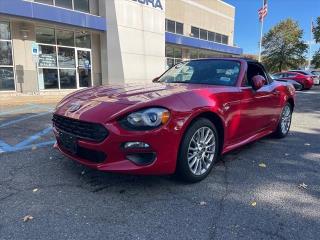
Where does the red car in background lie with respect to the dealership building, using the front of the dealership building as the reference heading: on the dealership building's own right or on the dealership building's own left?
on the dealership building's own left

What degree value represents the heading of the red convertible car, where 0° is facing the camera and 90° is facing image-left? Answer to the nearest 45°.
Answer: approximately 45°

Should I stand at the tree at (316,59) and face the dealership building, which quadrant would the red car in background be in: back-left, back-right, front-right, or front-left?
front-left

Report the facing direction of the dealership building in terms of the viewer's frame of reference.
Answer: facing the viewer and to the right of the viewer

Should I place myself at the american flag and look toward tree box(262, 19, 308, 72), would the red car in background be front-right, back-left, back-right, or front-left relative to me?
back-right

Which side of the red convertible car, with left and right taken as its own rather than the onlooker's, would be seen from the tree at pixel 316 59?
back

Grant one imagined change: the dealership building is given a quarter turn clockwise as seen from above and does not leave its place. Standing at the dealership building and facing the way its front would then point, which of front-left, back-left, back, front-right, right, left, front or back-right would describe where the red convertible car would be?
front-left

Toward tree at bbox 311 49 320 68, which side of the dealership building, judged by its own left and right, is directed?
left

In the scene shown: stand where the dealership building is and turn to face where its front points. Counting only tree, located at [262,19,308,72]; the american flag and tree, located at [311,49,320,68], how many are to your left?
3

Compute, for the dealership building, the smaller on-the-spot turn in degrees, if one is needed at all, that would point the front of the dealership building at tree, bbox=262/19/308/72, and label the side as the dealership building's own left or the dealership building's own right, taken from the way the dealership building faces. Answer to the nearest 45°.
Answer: approximately 90° to the dealership building's own left
